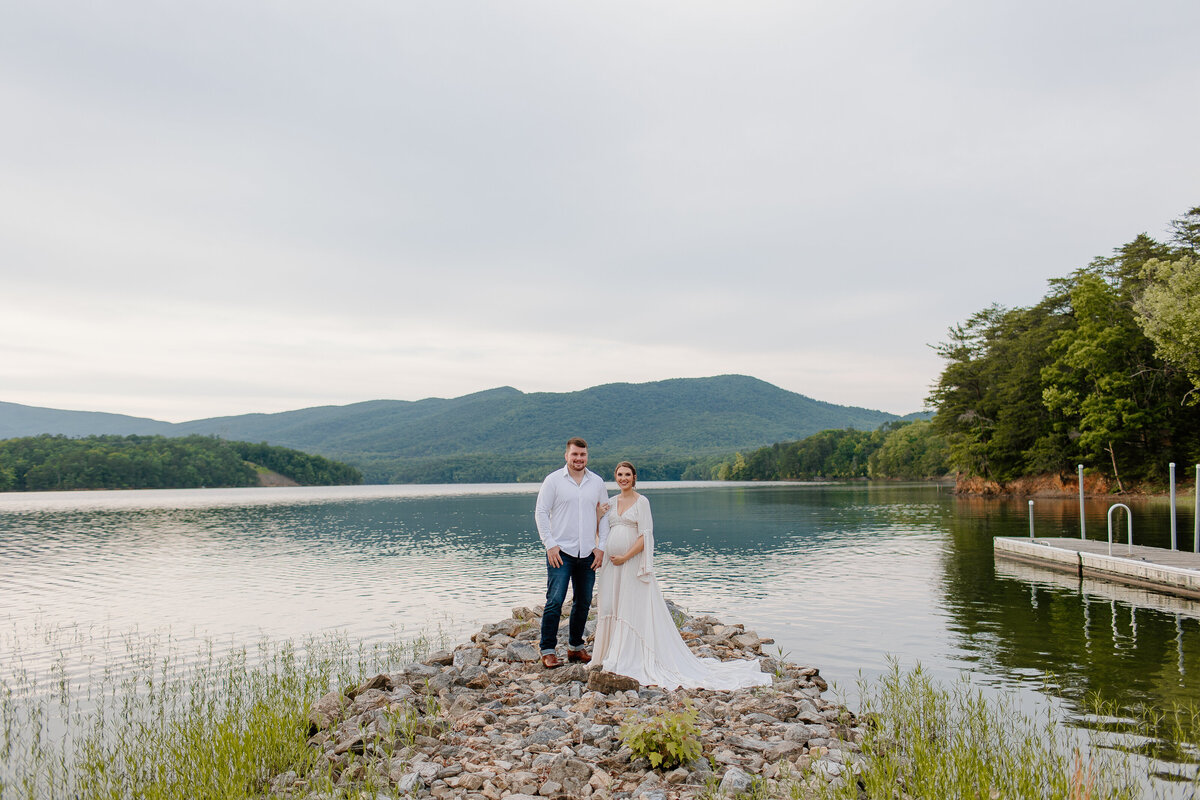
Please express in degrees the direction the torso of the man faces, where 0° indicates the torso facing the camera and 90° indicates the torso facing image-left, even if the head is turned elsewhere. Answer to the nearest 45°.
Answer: approximately 0°

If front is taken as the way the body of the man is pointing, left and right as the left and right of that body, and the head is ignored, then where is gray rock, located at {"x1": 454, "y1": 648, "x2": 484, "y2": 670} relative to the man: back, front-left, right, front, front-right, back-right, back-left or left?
back-right

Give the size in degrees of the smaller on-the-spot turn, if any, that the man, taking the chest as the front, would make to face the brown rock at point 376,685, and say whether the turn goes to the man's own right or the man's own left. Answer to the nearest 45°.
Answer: approximately 90° to the man's own right

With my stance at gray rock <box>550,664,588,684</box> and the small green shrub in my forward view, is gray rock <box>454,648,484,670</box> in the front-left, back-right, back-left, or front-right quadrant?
back-right

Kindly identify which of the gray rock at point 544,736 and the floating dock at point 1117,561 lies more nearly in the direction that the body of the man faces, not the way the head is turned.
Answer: the gray rock

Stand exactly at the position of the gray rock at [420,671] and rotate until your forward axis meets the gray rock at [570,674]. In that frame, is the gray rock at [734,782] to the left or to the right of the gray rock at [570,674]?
right

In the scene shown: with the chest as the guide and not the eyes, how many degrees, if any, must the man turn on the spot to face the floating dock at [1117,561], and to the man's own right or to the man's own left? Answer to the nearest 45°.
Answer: approximately 135° to the man's own left
